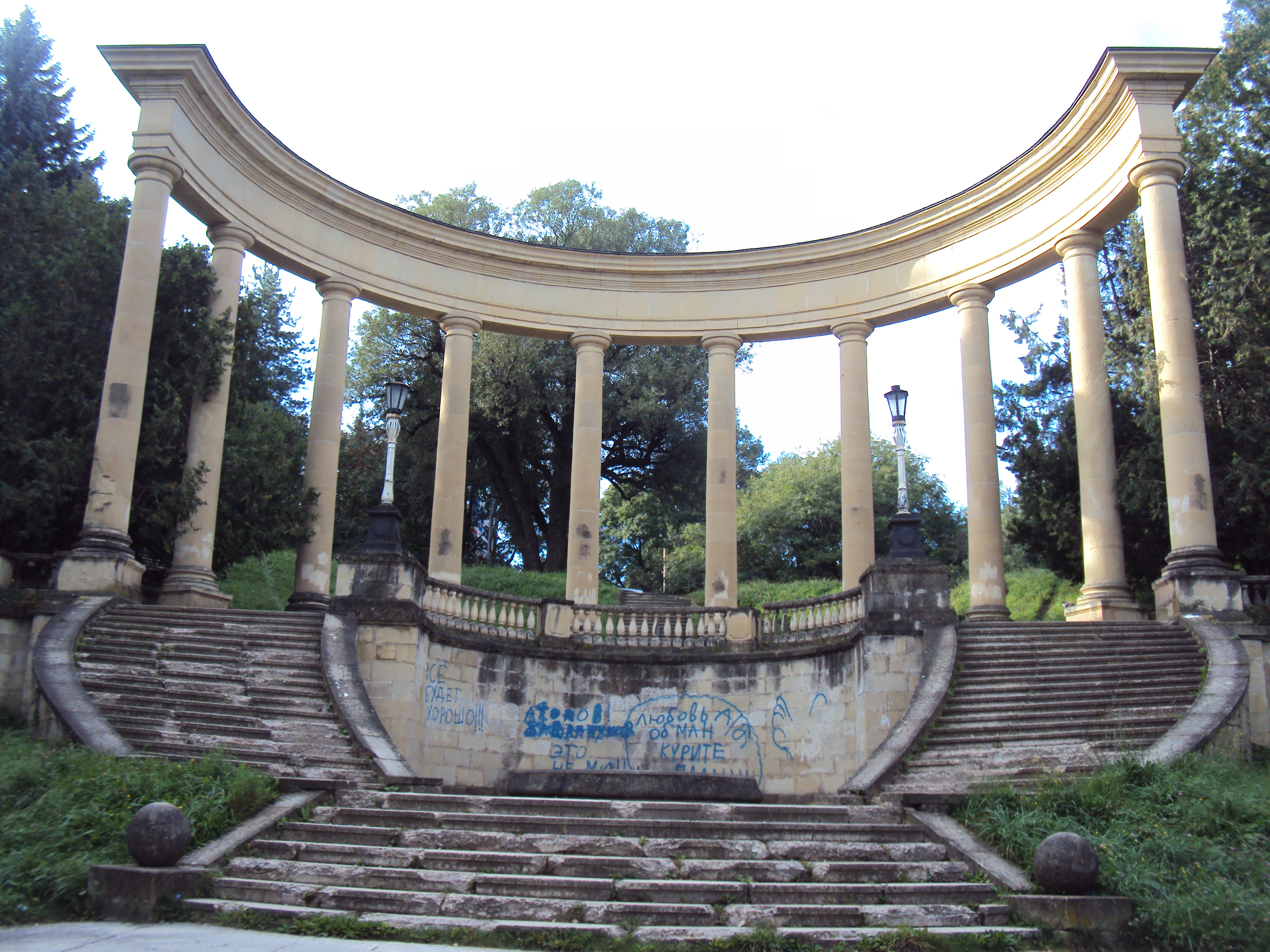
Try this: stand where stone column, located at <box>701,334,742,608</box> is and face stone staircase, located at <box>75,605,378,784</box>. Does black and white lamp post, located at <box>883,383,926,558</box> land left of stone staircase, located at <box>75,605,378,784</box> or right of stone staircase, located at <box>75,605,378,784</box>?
left

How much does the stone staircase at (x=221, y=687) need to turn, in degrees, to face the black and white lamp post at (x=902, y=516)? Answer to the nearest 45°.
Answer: approximately 90° to its left

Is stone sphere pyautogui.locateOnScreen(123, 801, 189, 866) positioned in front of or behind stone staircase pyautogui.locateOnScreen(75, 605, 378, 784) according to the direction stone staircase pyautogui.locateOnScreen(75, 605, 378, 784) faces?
in front

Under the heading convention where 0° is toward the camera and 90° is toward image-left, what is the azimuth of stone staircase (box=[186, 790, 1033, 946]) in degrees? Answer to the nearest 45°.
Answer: approximately 0°

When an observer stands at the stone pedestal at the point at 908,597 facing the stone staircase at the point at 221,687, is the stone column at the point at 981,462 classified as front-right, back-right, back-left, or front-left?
back-right

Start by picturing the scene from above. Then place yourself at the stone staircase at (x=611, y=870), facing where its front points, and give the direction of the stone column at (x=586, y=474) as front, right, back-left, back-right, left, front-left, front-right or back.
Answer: back

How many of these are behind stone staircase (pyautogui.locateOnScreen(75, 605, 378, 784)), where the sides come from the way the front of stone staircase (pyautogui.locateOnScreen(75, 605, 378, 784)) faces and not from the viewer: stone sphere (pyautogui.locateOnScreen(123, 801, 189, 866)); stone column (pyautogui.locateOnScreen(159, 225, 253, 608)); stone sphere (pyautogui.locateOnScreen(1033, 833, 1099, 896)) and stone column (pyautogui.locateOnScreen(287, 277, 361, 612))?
2

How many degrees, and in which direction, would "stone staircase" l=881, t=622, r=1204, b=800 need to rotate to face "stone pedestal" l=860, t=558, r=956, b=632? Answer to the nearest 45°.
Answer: approximately 90° to its right

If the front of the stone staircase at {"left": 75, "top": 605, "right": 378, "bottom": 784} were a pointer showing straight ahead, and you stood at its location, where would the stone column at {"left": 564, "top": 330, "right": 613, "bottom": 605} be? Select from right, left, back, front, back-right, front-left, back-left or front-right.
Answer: back-left

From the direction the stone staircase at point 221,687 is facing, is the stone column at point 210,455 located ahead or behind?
behind

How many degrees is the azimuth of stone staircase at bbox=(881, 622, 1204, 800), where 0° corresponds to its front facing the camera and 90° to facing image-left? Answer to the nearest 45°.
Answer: approximately 0°
